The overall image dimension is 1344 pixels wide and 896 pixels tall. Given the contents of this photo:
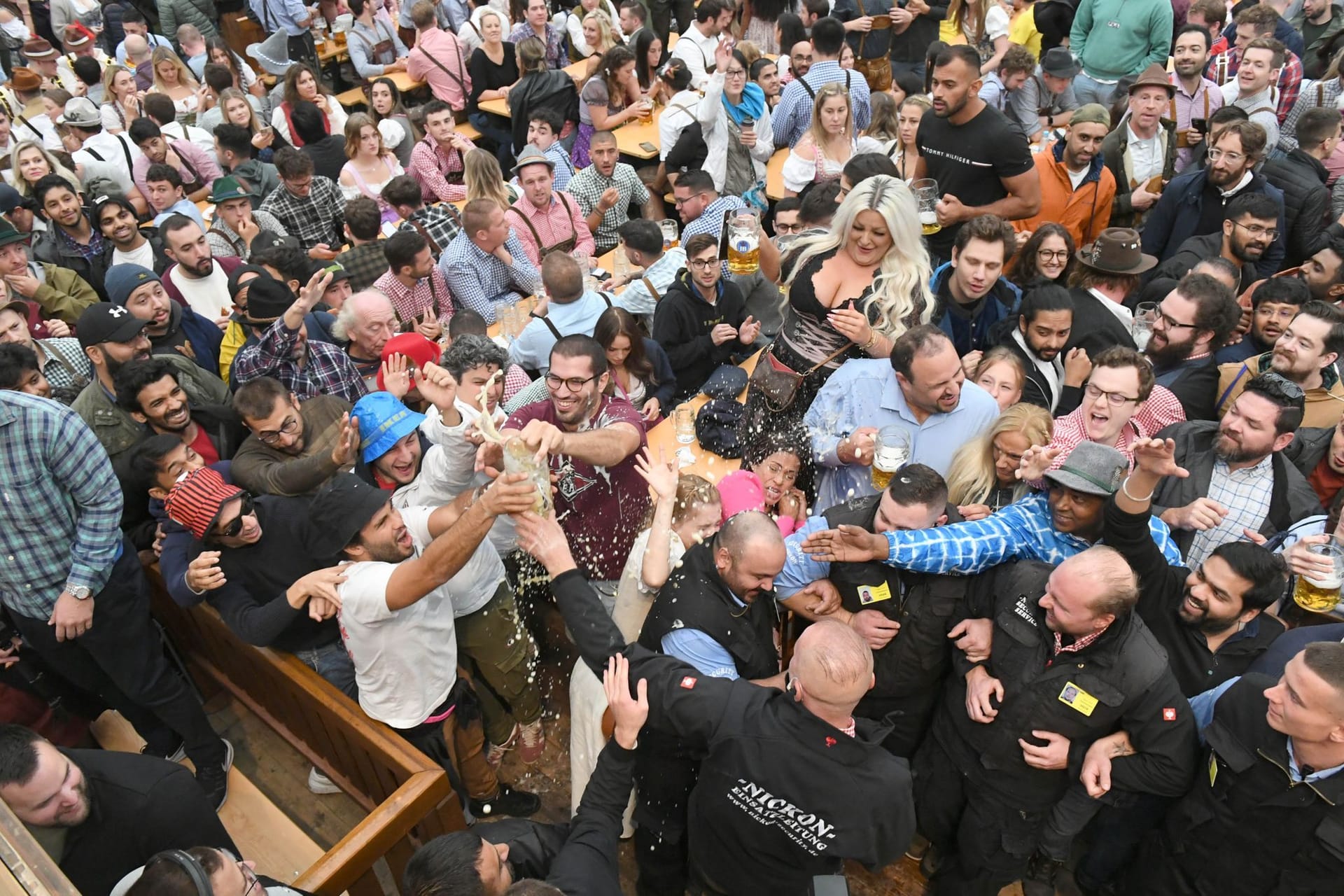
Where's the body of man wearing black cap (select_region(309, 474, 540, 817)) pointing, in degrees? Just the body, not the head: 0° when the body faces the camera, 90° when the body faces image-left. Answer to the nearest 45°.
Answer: approximately 270°

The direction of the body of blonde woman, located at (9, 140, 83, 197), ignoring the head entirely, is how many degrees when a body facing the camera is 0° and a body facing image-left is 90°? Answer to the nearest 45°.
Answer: approximately 0°

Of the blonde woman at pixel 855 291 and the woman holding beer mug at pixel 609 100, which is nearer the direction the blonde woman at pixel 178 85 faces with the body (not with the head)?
the blonde woman

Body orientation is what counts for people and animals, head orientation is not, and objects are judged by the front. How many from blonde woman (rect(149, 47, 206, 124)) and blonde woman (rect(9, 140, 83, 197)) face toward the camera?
2
